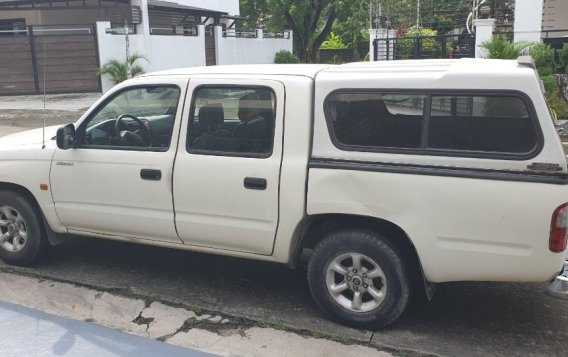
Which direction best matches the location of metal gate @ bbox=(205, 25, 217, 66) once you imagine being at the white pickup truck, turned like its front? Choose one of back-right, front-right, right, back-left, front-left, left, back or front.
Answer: right

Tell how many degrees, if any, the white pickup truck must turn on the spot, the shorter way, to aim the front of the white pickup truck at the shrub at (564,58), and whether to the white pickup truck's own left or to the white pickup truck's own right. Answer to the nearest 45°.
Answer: approximately 135° to the white pickup truck's own right

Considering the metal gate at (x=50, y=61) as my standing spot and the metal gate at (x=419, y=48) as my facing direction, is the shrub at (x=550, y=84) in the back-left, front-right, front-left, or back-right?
front-right

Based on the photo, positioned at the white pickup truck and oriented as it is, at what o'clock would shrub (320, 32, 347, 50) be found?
The shrub is roughly at 3 o'clock from the white pickup truck.

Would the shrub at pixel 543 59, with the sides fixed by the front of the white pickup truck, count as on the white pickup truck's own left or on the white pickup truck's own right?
on the white pickup truck's own right

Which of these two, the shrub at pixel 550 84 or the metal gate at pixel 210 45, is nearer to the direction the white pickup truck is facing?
the metal gate

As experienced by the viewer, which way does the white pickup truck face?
facing to the left of the viewer

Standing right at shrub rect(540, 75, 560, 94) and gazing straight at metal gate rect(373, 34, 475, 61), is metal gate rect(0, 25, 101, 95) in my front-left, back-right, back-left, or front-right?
front-left

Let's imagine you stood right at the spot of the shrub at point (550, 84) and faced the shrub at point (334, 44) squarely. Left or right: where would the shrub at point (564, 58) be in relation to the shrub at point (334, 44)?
right

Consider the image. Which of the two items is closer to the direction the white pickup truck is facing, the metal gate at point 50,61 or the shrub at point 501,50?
the metal gate

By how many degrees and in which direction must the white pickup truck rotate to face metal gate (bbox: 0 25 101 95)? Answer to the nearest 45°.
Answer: approximately 45° to its right

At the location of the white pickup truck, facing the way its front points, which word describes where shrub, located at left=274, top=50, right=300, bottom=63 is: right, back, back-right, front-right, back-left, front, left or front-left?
right

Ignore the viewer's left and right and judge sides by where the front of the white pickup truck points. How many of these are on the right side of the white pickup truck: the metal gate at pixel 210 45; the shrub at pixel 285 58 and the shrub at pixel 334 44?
3
